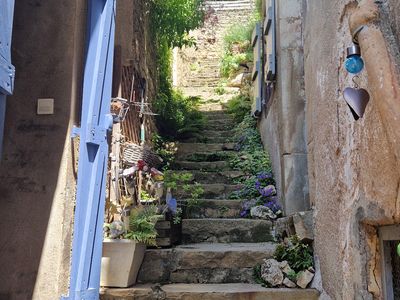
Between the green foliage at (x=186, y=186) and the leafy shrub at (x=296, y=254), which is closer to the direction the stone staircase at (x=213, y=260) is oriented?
the leafy shrub

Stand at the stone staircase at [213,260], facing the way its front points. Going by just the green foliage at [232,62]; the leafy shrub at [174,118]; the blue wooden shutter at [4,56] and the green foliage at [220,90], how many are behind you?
3

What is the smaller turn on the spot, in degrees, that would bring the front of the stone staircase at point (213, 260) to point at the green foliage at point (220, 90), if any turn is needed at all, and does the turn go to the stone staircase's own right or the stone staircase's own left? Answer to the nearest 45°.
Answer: approximately 180°

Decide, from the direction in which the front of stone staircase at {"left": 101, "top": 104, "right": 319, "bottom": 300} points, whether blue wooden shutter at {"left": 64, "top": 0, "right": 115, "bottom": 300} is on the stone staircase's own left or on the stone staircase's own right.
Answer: on the stone staircase's own right

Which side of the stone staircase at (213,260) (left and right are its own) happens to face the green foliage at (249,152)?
back

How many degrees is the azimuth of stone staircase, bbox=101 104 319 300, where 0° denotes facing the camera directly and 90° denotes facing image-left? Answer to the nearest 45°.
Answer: approximately 0°

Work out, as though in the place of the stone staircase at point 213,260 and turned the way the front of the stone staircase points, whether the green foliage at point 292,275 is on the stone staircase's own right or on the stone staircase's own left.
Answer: on the stone staircase's own left

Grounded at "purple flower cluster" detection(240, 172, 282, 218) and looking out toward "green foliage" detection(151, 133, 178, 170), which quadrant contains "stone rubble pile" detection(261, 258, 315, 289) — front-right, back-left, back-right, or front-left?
back-left

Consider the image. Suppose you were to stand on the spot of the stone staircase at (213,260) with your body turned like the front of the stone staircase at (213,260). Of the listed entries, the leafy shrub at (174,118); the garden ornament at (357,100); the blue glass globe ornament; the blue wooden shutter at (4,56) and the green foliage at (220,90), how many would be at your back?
2

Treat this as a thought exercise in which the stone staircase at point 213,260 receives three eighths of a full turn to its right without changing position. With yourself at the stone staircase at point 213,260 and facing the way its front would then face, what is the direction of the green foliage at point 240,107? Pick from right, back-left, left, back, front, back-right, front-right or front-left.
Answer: front-right

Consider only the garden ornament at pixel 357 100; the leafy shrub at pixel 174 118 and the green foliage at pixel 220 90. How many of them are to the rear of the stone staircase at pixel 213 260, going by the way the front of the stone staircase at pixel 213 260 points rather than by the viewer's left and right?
2

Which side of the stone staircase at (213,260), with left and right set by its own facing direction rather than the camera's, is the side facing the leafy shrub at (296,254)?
left
